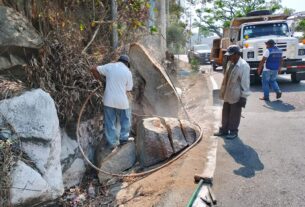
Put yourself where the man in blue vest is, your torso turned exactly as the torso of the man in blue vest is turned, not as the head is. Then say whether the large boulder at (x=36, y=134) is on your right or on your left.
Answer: on your left

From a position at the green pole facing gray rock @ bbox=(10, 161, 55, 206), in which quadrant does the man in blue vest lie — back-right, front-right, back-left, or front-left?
back-right

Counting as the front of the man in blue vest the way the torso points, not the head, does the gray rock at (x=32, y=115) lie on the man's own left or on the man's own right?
on the man's own left

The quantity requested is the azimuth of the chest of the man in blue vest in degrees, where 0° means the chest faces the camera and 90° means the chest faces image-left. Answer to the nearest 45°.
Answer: approximately 135°

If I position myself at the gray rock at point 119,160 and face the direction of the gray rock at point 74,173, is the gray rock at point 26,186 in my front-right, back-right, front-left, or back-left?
front-left

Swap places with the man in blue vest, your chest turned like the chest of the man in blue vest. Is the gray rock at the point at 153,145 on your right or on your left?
on your left
